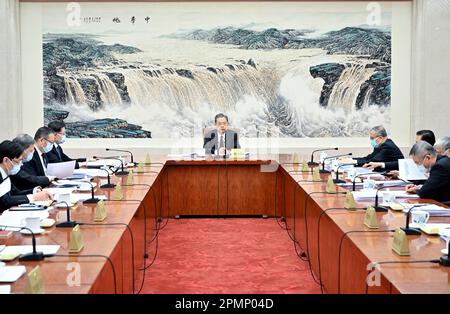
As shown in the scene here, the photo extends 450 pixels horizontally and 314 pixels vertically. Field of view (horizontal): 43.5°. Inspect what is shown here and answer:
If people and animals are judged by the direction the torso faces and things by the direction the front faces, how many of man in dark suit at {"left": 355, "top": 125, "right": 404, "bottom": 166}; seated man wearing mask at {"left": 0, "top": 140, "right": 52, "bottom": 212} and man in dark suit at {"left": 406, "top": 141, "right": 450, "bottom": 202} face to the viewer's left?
2

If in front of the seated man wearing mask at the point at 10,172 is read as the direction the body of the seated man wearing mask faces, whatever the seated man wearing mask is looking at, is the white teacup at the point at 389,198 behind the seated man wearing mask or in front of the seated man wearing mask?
in front

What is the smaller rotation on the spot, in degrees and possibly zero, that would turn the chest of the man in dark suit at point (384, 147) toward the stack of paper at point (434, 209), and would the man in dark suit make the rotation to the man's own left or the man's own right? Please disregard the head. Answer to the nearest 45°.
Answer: approximately 90° to the man's own left

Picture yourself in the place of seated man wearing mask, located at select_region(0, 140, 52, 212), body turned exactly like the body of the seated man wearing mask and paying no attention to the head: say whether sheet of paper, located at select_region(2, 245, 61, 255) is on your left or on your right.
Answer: on your right

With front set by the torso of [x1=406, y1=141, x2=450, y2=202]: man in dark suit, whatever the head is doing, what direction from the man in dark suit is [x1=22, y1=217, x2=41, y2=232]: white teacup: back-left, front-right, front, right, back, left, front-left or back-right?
front-left

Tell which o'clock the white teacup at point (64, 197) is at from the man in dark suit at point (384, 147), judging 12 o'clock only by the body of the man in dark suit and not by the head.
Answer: The white teacup is roughly at 10 o'clock from the man in dark suit.

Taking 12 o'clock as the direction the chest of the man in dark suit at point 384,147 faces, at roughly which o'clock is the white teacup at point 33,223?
The white teacup is roughly at 10 o'clock from the man in dark suit.

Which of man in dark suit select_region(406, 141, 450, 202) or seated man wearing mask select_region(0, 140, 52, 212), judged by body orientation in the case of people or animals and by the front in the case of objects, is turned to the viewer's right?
the seated man wearing mask

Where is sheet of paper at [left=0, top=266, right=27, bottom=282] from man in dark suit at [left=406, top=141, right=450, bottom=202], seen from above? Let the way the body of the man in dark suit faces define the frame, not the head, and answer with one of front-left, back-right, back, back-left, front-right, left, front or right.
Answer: front-left

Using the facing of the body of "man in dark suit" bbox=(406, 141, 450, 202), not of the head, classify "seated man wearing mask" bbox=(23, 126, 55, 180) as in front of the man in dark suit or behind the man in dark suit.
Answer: in front

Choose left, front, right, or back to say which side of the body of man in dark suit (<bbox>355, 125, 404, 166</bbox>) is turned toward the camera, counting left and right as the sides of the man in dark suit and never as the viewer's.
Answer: left

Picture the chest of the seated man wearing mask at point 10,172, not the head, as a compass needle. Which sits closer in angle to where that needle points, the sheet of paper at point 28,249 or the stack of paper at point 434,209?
the stack of paper

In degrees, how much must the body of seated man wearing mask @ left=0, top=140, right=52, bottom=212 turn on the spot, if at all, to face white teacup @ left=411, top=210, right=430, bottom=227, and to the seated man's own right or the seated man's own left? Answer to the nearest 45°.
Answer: approximately 45° to the seated man's own right

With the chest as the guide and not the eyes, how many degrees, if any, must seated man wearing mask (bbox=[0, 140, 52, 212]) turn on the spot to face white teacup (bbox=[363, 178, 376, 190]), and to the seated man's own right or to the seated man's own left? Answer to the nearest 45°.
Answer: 0° — they already face it

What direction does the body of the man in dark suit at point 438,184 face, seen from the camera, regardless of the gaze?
to the viewer's left

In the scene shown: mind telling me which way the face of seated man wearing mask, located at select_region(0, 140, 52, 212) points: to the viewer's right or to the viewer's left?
to the viewer's right

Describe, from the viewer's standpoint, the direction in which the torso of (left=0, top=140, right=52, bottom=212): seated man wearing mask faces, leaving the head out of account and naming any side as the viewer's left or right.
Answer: facing to the right of the viewer
